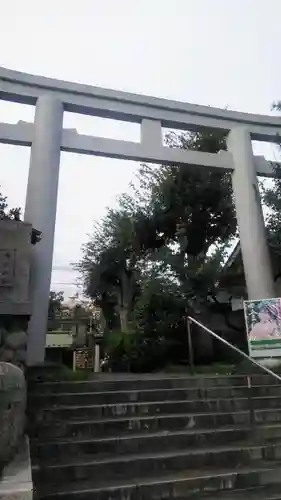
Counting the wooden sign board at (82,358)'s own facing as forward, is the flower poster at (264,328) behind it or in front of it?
in front

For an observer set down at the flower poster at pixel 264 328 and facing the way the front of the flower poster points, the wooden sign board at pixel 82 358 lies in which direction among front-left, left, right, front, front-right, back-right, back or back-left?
back-right

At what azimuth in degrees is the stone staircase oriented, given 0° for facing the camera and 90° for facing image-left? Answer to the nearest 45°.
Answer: approximately 0°

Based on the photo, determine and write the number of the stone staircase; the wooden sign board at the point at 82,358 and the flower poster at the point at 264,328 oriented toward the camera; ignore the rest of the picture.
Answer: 3

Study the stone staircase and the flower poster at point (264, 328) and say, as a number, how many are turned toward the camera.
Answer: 2

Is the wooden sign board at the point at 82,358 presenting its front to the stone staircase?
yes

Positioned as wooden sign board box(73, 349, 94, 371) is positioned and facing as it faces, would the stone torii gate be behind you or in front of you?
in front

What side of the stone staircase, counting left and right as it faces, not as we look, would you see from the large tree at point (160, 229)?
back
